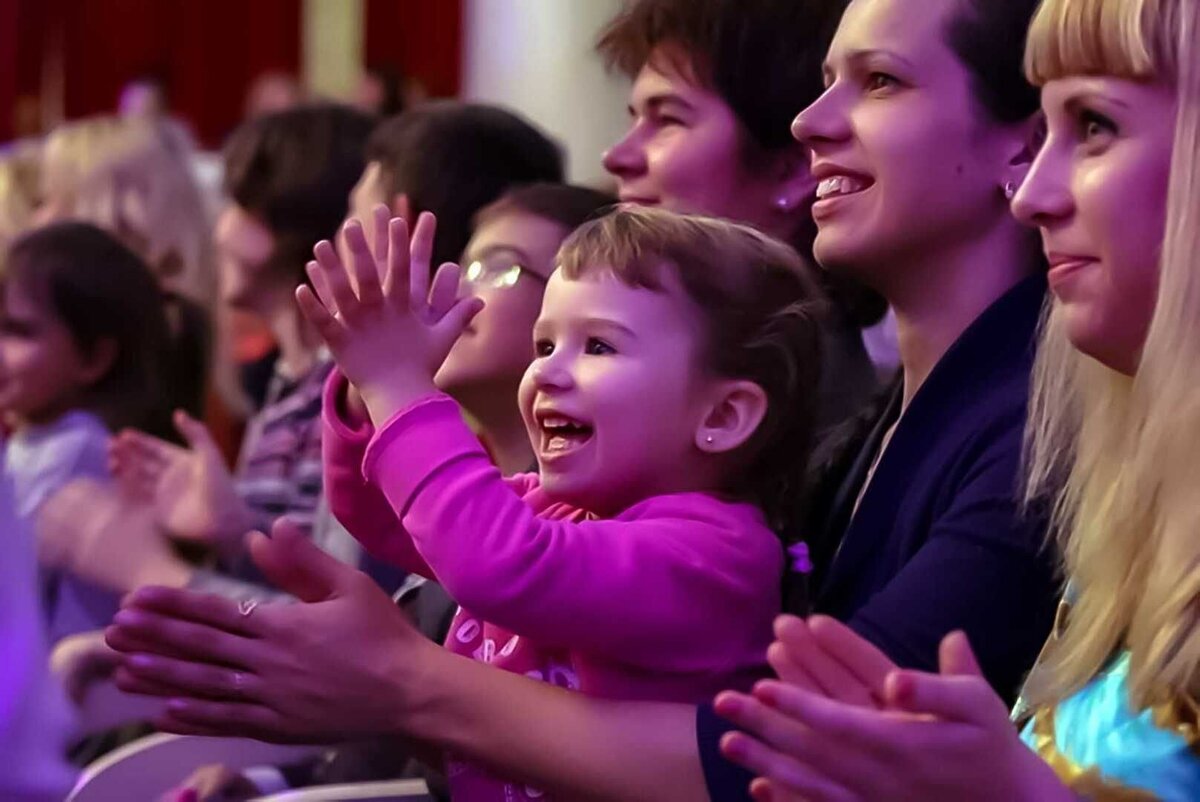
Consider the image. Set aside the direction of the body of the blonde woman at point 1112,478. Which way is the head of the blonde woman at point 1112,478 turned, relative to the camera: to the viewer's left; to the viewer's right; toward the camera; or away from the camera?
to the viewer's left

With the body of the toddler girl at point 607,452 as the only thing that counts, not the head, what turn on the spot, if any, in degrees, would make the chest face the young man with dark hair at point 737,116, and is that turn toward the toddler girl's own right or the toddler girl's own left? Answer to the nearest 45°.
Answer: approximately 135° to the toddler girl's own right

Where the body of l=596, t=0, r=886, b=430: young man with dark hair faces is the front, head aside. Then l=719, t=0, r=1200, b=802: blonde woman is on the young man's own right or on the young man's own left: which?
on the young man's own left

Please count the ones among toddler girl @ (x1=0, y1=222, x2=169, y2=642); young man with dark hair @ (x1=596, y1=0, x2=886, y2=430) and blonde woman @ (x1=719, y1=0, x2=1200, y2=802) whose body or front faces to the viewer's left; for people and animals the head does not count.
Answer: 3

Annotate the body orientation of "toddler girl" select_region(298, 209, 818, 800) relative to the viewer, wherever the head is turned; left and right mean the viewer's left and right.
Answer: facing the viewer and to the left of the viewer

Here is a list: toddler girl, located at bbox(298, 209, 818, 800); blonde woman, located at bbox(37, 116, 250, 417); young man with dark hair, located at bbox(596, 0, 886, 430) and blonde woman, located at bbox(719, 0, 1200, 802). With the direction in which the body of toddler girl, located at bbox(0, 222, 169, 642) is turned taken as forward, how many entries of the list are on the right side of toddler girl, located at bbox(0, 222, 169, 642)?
1

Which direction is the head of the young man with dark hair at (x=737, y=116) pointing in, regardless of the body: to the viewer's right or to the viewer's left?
to the viewer's left

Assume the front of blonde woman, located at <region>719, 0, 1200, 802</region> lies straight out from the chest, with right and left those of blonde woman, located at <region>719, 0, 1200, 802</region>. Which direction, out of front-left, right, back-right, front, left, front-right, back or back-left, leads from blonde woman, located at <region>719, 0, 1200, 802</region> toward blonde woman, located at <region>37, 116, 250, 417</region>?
front-right

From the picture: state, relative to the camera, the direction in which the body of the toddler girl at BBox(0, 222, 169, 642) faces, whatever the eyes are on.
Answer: to the viewer's left

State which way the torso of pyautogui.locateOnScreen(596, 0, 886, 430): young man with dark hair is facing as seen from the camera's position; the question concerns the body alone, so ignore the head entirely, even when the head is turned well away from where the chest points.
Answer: to the viewer's left

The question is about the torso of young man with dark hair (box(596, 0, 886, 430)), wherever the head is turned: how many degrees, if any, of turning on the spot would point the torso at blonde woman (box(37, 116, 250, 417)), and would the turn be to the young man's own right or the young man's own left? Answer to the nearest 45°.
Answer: approximately 45° to the young man's own right

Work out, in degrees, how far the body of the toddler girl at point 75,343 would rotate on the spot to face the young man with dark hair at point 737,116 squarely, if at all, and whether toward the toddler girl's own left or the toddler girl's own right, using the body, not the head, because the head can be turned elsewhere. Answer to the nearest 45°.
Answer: approximately 135° to the toddler girl's own left

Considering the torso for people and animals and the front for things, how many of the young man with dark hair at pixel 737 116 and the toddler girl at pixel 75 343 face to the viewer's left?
2

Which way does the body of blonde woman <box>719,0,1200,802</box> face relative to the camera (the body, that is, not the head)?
to the viewer's left
